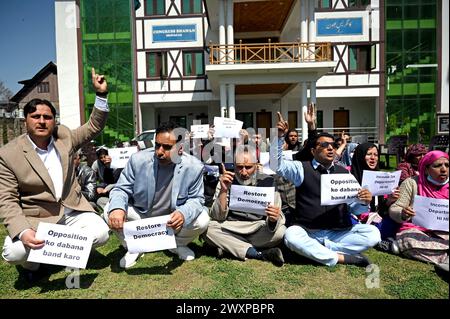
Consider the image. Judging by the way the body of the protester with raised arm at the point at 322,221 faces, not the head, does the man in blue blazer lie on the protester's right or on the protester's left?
on the protester's right

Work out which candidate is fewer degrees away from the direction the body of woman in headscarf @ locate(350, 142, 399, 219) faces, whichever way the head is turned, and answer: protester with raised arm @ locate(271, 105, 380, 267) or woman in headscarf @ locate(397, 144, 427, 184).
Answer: the protester with raised arm

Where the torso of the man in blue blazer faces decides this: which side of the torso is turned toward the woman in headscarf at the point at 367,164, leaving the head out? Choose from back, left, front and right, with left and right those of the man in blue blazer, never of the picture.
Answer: left
